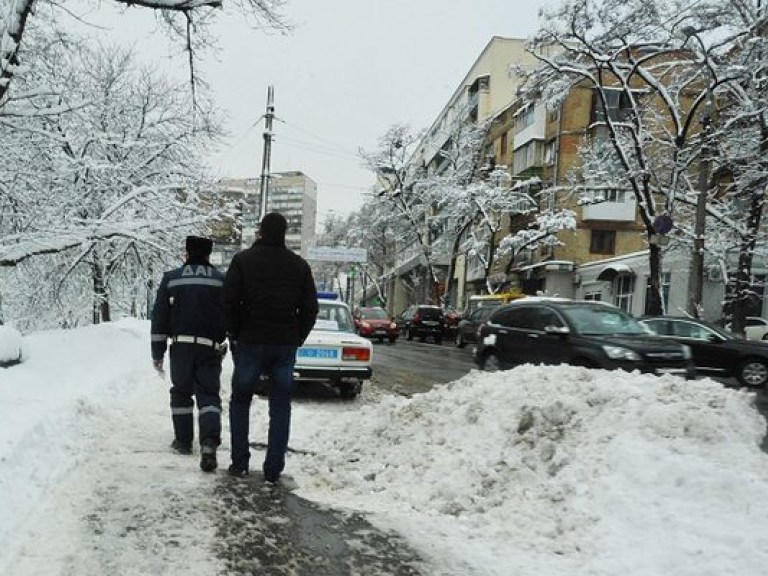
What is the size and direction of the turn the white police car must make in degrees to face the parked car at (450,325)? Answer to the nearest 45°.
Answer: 0° — it already faces it

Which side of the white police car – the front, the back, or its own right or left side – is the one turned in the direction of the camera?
back

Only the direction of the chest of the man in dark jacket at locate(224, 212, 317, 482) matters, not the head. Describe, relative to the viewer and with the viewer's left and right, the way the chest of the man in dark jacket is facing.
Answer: facing away from the viewer

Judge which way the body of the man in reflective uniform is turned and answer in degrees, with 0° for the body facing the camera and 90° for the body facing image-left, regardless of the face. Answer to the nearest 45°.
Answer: approximately 180°

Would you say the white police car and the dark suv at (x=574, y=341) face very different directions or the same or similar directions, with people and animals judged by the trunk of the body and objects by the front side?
very different directions

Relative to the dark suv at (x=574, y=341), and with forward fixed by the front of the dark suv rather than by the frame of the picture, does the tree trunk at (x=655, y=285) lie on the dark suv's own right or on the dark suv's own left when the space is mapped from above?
on the dark suv's own left

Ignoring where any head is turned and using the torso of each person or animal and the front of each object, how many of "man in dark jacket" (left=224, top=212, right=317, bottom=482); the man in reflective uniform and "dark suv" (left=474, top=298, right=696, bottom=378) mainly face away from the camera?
2

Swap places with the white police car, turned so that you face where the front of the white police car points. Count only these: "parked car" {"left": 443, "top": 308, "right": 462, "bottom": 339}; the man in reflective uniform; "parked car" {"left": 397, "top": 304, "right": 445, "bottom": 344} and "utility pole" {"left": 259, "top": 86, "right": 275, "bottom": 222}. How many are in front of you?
3

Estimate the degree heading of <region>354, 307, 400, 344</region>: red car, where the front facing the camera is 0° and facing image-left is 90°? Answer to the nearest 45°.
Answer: approximately 315°

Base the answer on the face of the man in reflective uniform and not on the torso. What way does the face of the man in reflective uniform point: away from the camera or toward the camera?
away from the camera

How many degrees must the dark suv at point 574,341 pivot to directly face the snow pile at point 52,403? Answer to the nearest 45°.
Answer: approximately 90° to its right

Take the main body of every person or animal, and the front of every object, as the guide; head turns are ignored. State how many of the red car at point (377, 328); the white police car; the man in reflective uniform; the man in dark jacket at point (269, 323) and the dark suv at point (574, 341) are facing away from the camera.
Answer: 3
